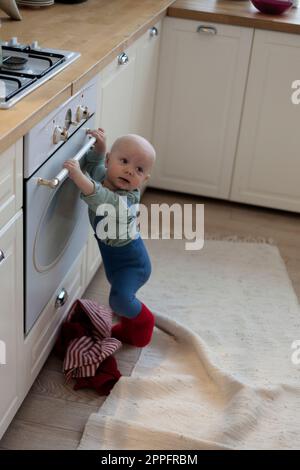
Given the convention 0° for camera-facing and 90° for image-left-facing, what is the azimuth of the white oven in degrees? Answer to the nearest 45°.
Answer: approximately 315°
